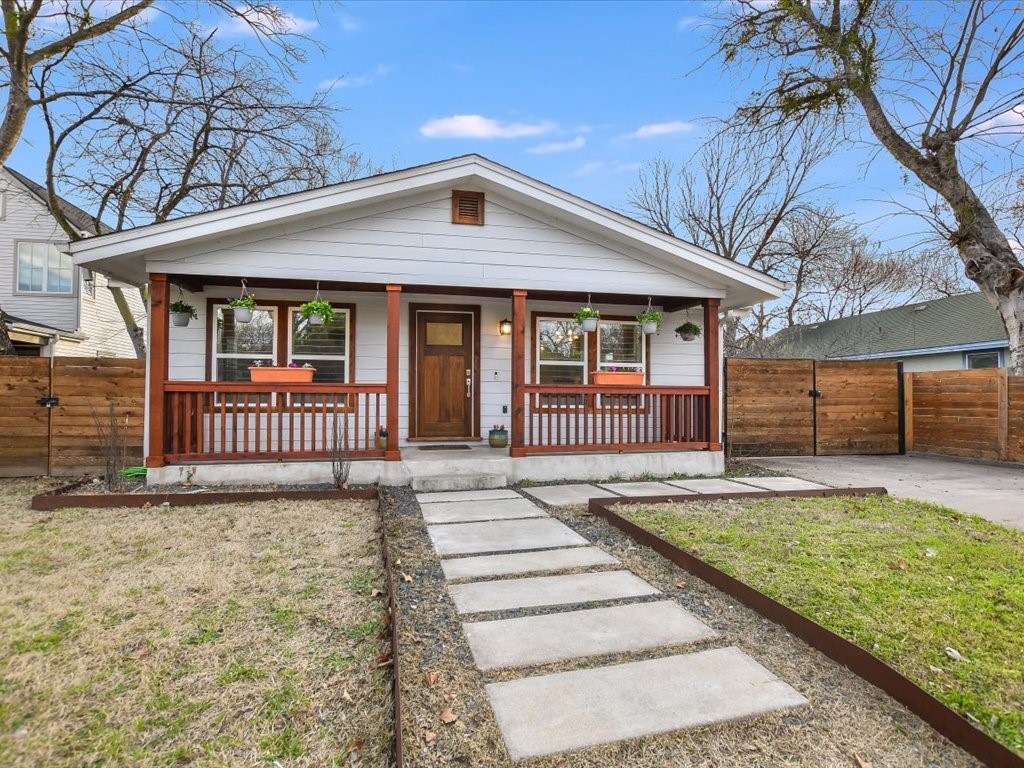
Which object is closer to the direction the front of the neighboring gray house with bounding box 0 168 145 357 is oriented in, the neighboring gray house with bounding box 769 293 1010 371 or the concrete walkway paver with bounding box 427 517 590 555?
the concrete walkway paver

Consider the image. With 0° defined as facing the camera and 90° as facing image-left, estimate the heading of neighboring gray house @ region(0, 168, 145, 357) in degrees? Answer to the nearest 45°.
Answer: approximately 0°

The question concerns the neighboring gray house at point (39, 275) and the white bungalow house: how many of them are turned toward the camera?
2

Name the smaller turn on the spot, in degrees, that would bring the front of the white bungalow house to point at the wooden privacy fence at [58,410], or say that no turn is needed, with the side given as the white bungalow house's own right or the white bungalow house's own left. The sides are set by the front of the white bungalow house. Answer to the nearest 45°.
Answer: approximately 90° to the white bungalow house's own right

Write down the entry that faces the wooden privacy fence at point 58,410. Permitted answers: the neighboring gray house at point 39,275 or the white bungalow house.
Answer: the neighboring gray house
